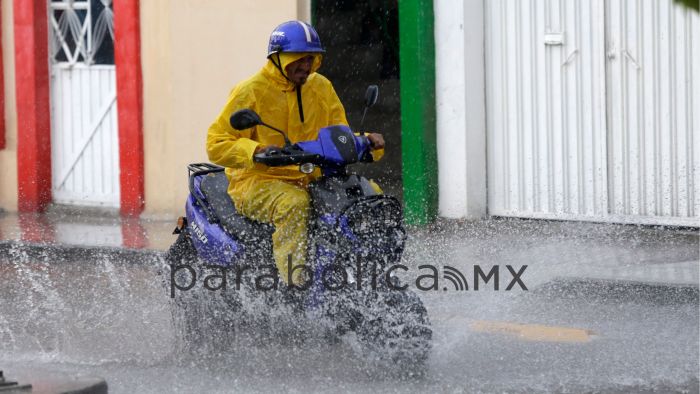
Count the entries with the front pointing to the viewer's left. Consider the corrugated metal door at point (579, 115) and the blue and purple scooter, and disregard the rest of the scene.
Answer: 0

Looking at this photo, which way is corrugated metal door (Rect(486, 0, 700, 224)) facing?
toward the camera

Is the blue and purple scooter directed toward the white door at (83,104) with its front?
no

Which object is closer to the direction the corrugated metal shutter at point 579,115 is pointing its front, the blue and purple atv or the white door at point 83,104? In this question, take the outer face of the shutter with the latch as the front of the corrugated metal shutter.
the blue and purple atv

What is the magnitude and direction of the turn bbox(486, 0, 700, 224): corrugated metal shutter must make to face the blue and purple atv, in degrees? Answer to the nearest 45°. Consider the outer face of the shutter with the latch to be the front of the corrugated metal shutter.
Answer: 0° — it already faces it

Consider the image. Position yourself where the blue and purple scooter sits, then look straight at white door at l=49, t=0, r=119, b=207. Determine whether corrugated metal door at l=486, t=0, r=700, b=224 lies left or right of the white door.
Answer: right

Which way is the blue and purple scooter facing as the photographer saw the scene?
facing the viewer and to the right of the viewer

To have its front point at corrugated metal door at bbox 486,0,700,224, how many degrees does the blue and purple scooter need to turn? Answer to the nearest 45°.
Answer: approximately 90° to its left

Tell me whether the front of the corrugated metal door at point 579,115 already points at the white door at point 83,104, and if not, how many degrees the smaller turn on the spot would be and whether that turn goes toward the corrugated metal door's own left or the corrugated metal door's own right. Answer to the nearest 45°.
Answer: approximately 90° to the corrugated metal door's own right
